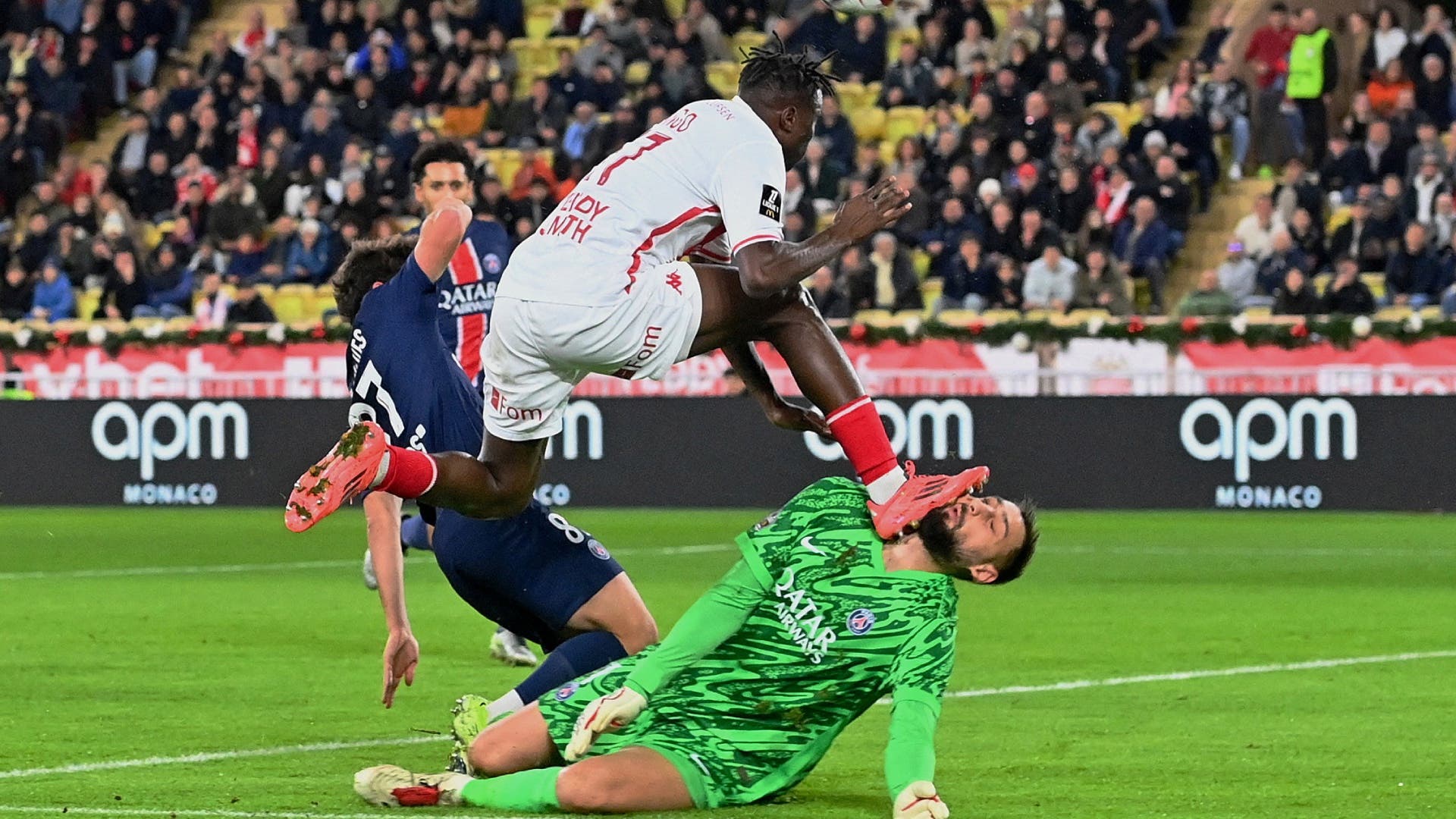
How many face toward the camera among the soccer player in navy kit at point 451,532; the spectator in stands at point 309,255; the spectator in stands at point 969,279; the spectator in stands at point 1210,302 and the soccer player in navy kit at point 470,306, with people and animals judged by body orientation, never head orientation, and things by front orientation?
4

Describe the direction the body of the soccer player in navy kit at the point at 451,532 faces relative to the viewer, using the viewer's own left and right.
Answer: facing away from the viewer and to the right of the viewer

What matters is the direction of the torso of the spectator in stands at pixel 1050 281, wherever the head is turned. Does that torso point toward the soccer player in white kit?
yes

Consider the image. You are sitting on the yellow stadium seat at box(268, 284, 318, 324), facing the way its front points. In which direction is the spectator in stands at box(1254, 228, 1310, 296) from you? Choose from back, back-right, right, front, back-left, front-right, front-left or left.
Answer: front-left

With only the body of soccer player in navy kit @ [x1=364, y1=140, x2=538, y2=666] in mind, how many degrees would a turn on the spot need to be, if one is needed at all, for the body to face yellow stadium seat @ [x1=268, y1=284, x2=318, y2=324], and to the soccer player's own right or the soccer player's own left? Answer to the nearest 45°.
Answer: approximately 180°

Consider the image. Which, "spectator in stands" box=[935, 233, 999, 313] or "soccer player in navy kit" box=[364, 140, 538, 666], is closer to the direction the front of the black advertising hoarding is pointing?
the soccer player in navy kit

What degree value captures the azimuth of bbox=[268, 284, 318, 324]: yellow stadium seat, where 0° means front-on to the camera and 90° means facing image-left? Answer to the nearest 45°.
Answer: approximately 0°

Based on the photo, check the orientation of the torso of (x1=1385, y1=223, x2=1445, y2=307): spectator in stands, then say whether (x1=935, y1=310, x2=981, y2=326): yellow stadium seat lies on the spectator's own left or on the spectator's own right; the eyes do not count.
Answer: on the spectator's own right
